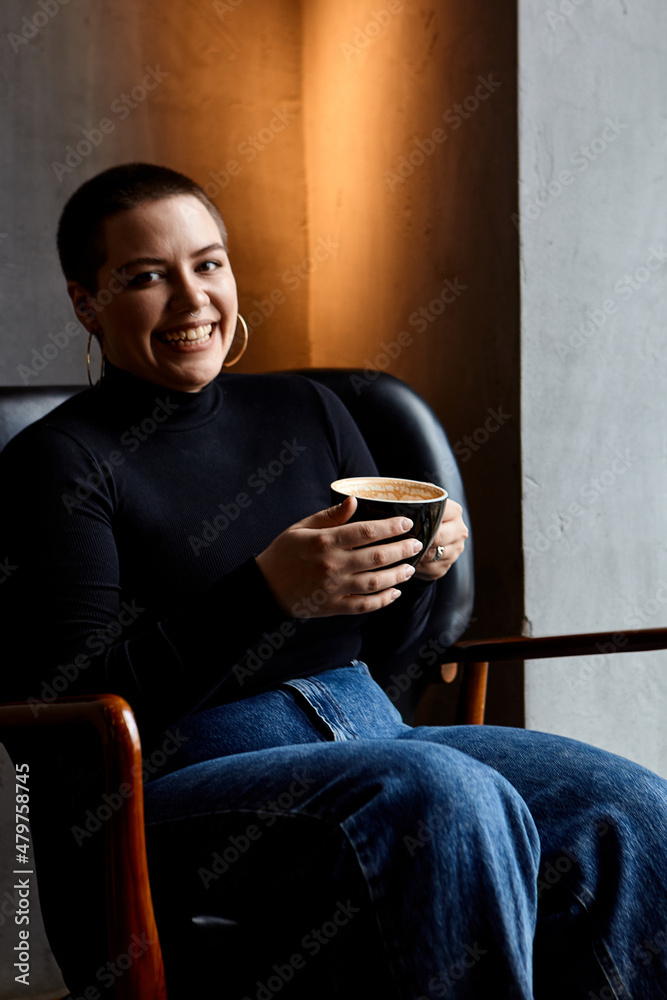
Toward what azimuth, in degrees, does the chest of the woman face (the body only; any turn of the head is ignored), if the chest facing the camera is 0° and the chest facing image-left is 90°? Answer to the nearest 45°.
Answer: approximately 315°

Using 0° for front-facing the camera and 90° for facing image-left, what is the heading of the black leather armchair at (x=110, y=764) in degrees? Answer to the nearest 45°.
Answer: approximately 315°
